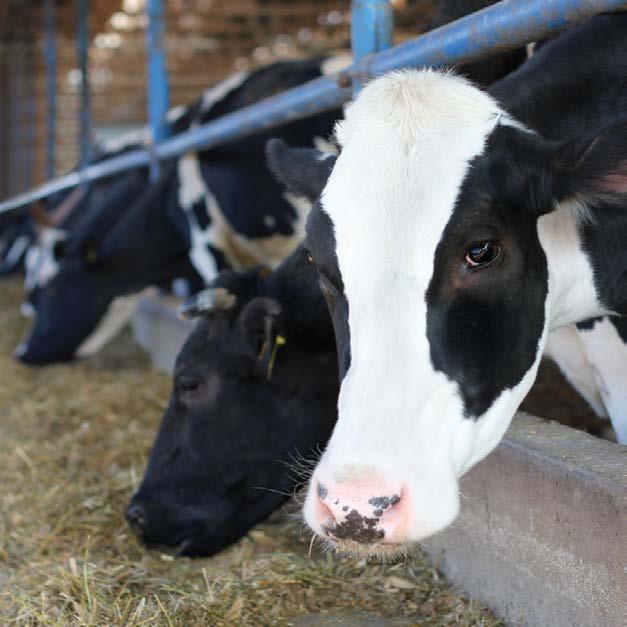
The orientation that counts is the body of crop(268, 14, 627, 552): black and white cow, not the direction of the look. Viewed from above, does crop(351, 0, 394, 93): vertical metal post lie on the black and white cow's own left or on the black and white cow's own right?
on the black and white cow's own right

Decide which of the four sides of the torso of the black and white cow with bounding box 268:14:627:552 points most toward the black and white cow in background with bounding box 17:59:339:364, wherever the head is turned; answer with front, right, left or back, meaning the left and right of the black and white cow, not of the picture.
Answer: right

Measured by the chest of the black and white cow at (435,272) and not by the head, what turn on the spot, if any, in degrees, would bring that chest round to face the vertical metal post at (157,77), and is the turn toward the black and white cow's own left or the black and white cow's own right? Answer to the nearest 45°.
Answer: approximately 90° to the black and white cow's own right

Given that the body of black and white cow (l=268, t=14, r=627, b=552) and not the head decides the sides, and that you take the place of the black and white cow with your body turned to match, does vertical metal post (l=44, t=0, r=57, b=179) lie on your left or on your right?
on your right

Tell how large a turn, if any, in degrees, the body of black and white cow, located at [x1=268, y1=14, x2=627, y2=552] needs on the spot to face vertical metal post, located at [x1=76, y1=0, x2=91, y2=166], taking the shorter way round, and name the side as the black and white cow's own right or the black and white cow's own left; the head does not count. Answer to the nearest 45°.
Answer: approximately 90° to the black and white cow's own right

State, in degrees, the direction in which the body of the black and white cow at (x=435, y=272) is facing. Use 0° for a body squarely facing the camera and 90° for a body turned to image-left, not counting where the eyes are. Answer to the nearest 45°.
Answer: approximately 45°
